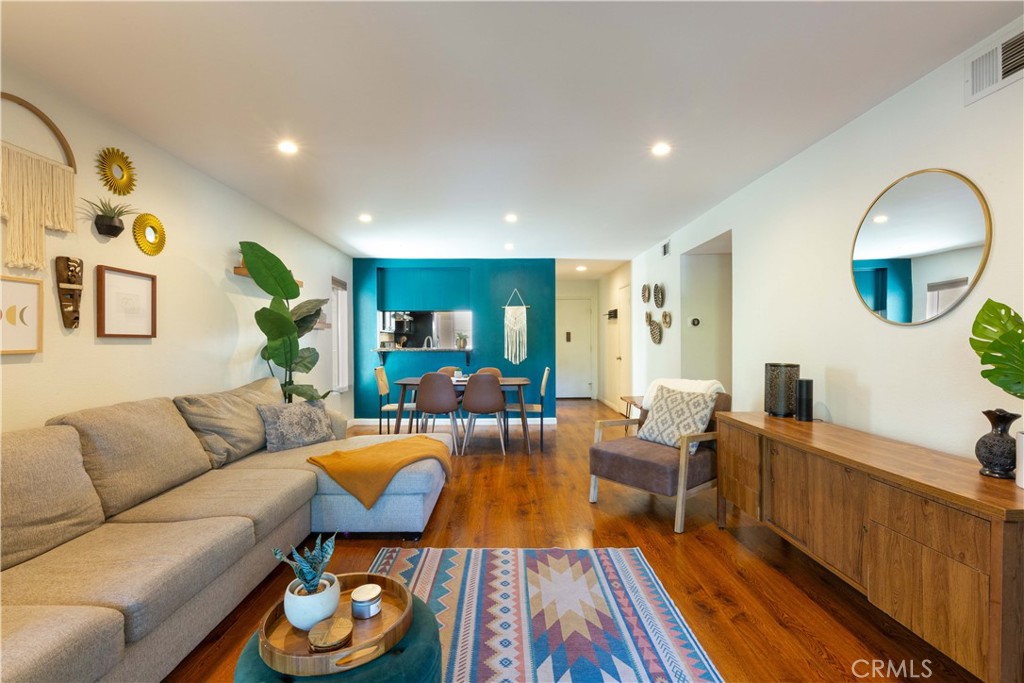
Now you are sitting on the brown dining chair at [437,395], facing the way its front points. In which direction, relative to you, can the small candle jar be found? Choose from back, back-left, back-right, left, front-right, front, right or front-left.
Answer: back

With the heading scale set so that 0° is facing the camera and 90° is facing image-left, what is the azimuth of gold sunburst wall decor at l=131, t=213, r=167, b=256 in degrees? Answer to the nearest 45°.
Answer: approximately 315°

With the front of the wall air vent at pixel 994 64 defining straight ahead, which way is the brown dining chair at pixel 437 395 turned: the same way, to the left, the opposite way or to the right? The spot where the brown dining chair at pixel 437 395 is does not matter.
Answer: to the right

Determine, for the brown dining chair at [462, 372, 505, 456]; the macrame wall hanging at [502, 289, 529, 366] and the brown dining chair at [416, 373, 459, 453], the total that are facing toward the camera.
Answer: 1

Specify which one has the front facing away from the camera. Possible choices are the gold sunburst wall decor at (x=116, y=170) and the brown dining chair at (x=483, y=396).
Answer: the brown dining chair

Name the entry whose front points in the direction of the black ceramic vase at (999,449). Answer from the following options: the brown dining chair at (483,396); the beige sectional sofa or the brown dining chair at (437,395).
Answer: the beige sectional sofa

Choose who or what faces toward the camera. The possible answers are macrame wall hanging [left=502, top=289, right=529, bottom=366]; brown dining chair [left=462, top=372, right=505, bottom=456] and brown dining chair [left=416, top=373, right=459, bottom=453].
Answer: the macrame wall hanging

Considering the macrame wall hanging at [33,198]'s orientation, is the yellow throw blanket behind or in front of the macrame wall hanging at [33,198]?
in front

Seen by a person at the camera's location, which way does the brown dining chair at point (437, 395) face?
facing away from the viewer

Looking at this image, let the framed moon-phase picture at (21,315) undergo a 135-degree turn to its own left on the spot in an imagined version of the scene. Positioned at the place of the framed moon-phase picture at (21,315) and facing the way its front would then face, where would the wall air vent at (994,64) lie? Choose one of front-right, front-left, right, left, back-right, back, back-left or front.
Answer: back-right
